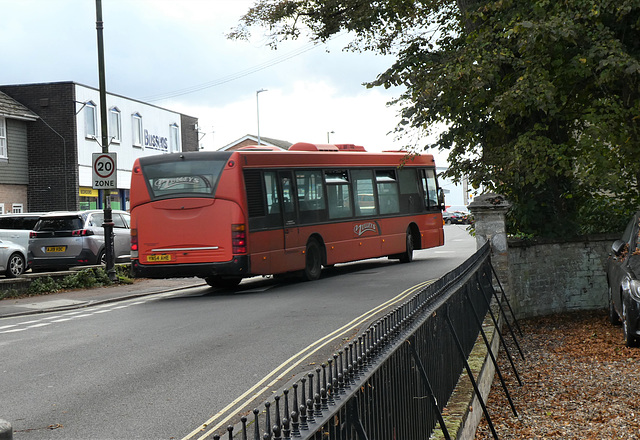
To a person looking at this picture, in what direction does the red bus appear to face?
facing away from the viewer and to the right of the viewer

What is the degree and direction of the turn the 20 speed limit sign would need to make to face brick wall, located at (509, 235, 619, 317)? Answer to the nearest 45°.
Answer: approximately 45° to its left

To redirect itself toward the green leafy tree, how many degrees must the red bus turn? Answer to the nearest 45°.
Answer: approximately 90° to its right

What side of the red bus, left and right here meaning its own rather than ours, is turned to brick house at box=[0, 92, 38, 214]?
left

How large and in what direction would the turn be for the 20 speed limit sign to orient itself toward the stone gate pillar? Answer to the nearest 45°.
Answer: approximately 45° to its left

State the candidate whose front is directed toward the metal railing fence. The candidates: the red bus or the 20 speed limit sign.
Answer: the 20 speed limit sign

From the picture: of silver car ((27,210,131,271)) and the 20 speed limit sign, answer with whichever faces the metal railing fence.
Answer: the 20 speed limit sign

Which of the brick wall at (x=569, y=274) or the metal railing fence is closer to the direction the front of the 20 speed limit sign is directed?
the metal railing fence

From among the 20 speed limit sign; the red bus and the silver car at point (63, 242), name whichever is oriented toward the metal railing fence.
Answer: the 20 speed limit sign

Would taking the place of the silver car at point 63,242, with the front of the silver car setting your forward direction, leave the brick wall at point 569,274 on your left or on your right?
on your right

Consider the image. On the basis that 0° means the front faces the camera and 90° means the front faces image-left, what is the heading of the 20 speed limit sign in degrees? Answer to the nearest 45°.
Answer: approximately 0°
